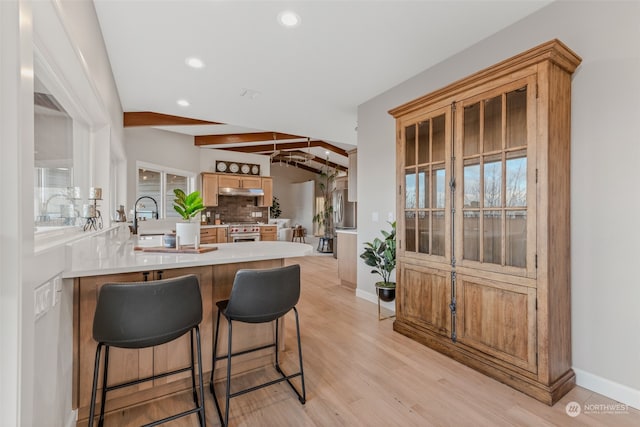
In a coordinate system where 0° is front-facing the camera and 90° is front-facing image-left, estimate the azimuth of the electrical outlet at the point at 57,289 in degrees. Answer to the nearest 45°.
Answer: approximately 315°

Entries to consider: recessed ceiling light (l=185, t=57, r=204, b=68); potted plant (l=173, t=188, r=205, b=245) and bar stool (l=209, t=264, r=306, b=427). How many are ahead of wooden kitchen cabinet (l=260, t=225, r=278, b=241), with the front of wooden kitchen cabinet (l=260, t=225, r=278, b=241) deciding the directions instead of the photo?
3

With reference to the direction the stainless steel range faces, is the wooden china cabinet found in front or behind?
in front

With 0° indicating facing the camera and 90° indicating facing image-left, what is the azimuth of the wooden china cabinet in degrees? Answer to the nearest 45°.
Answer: approximately 45°

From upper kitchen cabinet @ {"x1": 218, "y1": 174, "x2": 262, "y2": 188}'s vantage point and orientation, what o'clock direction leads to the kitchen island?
The kitchen island is roughly at 12 o'clock from the upper kitchen cabinet.

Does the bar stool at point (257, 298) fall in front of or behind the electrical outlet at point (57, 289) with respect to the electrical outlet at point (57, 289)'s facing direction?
in front

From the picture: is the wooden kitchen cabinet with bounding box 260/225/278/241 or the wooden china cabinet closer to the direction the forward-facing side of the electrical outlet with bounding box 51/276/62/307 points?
the wooden china cabinet

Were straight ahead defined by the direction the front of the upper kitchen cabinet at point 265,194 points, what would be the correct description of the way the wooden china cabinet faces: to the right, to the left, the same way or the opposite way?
to the right

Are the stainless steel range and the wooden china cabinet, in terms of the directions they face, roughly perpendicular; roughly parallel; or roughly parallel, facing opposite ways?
roughly perpendicular

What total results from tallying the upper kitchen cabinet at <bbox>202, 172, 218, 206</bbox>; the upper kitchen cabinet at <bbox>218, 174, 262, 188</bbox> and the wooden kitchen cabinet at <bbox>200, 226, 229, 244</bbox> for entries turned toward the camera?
3

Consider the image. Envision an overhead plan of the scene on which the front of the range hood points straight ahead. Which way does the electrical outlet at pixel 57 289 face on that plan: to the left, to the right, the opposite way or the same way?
to the left

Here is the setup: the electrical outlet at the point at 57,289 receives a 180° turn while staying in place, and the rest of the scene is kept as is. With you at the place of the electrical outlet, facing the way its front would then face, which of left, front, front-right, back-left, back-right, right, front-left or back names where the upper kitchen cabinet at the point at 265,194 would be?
right

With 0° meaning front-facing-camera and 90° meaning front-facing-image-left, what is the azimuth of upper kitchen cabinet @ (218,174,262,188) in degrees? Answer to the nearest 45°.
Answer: approximately 0°
